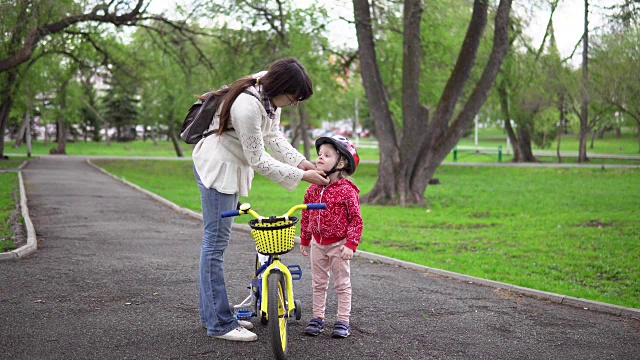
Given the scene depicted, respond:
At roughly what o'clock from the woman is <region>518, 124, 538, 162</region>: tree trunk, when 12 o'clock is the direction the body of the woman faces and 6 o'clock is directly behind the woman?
The tree trunk is roughly at 10 o'clock from the woman.

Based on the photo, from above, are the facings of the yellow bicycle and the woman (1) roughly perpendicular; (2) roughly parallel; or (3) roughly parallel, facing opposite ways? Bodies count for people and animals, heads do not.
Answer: roughly perpendicular

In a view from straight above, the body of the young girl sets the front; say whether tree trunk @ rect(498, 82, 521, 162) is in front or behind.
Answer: behind

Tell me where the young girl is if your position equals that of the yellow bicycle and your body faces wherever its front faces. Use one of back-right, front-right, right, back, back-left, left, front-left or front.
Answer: back-left

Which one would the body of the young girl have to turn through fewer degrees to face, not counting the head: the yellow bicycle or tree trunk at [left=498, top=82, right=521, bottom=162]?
the yellow bicycle

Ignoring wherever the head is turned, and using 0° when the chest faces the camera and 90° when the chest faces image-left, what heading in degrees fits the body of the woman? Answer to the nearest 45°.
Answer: approximately 270°

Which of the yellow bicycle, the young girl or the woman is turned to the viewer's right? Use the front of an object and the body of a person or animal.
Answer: the woman

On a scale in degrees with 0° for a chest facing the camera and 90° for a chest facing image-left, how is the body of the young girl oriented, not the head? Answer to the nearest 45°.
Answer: approximately 45°

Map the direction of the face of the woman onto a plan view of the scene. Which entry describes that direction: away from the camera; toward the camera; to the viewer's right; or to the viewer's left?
to the viewer's right
